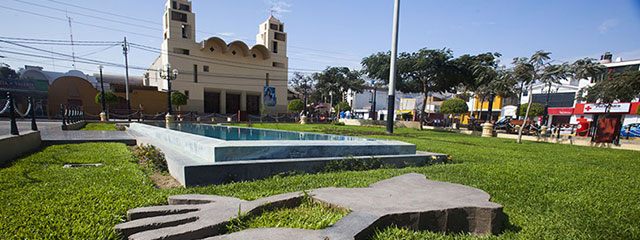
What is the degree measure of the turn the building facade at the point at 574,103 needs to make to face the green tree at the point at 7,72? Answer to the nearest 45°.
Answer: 0° — it already faces it

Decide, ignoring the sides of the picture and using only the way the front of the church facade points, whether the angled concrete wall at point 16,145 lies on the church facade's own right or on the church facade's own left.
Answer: on the church facade's own right

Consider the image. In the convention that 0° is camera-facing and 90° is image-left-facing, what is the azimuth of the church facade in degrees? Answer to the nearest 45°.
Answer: approximately 315°

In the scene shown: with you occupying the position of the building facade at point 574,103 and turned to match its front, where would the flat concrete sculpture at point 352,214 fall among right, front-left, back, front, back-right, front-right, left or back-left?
front-left
